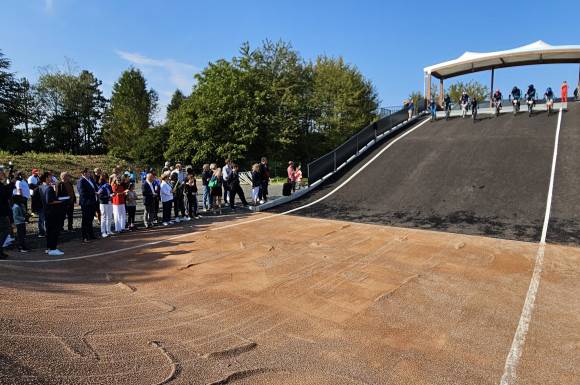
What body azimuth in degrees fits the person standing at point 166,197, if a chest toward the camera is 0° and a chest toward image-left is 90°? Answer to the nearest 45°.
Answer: approximately 270°

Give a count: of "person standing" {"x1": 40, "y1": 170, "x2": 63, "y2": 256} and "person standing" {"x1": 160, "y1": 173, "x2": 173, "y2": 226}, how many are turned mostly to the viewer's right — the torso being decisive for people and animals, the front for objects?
2

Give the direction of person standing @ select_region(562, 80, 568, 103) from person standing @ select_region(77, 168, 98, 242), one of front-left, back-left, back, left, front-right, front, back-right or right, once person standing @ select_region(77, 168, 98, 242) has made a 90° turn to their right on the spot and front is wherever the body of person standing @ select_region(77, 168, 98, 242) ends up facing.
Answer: back-left

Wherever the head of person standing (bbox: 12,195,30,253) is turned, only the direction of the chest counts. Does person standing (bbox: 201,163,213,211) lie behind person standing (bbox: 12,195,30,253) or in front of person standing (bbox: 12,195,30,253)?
in front

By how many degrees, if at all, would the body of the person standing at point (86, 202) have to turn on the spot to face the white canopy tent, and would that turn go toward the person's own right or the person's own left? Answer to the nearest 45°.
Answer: approximately 45° to the person's own left

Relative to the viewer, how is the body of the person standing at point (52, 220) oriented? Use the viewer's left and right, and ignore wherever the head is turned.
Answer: facing to the right of the viewer

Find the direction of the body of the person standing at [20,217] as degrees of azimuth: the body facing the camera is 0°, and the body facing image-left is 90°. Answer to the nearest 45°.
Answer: approximately 270°

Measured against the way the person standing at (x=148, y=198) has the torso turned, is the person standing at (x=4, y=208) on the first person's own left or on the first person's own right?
on the first person's own right

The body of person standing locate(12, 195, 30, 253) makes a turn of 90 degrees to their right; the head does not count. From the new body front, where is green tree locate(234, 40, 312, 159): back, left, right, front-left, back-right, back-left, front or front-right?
back-left

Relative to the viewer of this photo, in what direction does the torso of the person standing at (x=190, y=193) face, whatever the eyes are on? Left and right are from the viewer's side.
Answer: facing the viewer and to the right of the viewer

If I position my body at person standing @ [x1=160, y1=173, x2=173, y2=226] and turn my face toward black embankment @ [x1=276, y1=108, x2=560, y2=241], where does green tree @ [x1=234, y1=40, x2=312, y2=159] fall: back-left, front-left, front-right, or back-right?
front-left

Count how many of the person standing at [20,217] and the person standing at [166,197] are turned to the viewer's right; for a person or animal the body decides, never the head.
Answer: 2

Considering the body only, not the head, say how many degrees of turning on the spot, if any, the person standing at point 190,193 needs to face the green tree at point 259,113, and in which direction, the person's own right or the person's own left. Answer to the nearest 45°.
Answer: approximately 135° to the person's own left

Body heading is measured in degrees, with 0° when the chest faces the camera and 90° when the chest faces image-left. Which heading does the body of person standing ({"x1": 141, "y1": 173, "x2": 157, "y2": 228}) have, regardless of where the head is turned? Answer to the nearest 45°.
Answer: approximately 315°
